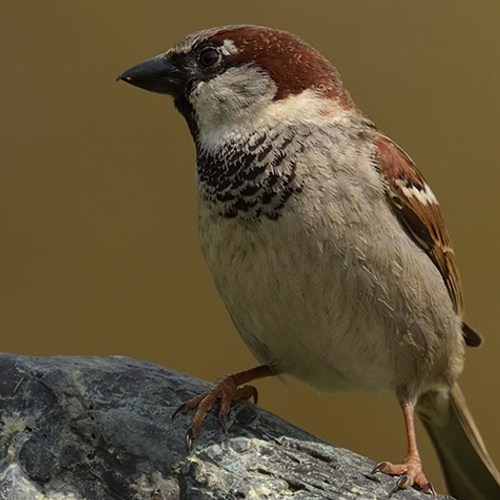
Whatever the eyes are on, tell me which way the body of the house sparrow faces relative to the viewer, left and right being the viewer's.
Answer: facing the viewer and to the left of the viewer
